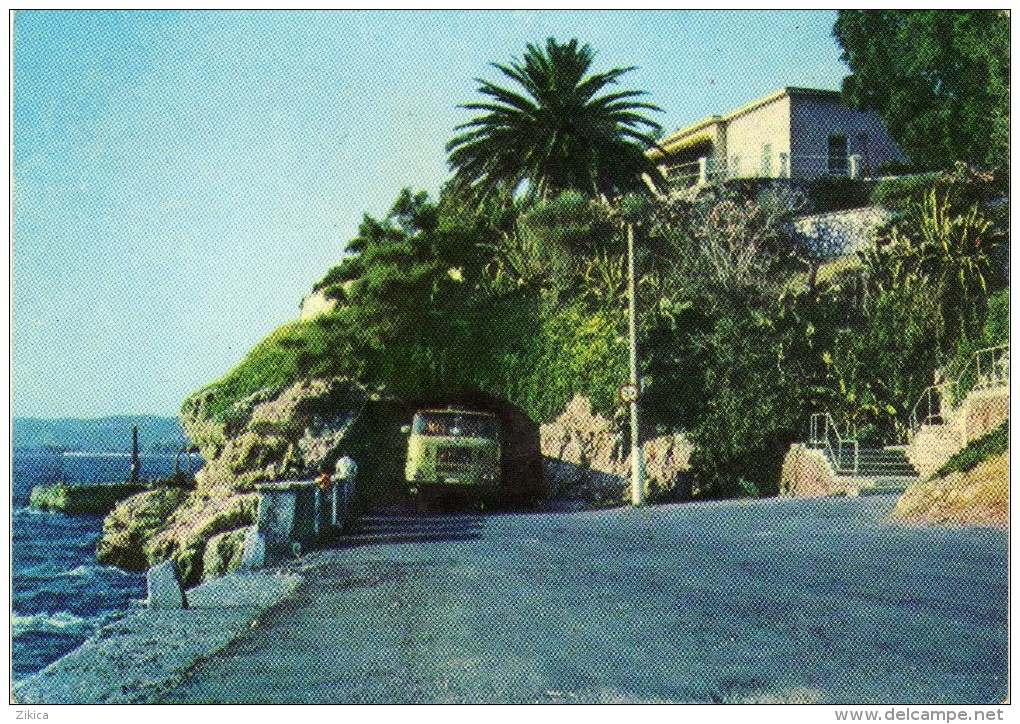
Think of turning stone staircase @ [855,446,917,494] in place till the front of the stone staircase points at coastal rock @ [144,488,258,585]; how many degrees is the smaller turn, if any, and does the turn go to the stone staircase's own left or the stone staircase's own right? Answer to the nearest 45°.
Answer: approximately 45° to the stone staircase's own right

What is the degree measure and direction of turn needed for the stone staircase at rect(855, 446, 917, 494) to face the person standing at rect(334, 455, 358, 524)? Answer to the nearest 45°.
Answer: approximately 45° to its right

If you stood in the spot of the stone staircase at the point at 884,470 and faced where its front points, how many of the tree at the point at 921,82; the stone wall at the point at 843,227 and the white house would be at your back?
3

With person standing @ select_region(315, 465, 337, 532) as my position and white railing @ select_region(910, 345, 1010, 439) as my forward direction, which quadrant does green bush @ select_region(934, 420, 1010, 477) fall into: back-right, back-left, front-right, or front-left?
front-right

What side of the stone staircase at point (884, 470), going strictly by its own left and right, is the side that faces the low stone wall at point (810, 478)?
right

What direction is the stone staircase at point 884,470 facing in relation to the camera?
toward the camera

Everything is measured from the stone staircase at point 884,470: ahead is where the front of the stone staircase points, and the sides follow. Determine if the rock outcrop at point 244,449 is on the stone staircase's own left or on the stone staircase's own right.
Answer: on the stone staircase's own right

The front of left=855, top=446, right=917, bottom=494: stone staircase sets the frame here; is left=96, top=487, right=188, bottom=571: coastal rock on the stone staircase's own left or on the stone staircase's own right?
on the stone staircase's own right
